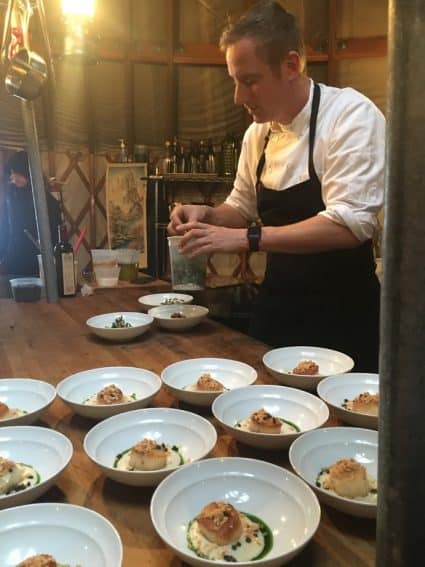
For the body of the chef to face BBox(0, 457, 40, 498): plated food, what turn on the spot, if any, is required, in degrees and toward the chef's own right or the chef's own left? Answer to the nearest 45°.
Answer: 0° — they already face it

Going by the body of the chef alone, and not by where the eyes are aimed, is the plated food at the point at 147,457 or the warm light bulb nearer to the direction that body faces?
the plated food

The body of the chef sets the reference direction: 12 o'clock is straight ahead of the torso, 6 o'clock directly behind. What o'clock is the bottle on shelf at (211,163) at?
The bottle on shelf is roughly at 4 o'clock from the chef.

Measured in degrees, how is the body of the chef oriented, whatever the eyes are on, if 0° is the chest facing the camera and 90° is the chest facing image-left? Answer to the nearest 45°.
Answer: approximately 45°

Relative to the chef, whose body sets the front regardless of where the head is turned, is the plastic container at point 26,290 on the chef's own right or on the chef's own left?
on the chef's own right

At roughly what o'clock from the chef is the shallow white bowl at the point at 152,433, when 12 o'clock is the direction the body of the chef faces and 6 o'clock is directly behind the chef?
The shallow white bowl is roughly at 11 o'clock from the chef.

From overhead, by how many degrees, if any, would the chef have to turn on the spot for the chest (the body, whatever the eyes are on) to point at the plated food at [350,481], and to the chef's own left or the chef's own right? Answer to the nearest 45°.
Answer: approximately 45° to the chef's own left

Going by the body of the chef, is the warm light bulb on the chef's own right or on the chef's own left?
on the chef's own right

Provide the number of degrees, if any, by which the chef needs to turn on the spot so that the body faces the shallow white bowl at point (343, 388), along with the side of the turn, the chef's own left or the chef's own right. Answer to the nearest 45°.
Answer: approximately 45° to the chef's own left
